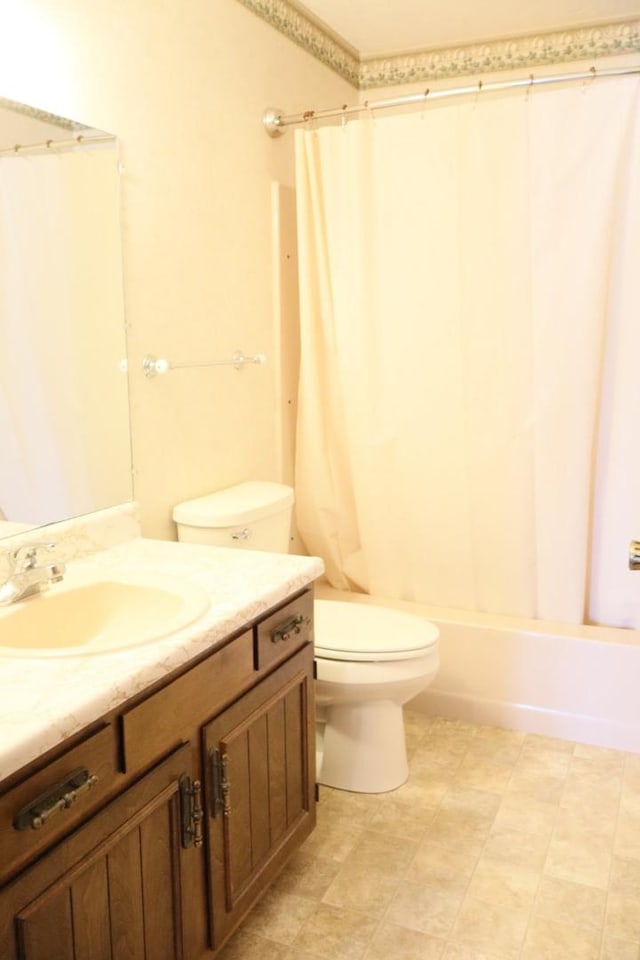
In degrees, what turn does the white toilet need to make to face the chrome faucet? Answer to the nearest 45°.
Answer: approximately 90° to its right

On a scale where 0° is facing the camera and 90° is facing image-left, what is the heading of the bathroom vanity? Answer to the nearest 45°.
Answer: approximately 315°

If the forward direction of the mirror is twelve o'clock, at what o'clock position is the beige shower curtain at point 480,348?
The beige shower curtain is roughly at 10 o'clock from the mirror.

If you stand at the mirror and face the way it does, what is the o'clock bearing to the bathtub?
The bathtub is roughly at 10 o'clock from the mirror.

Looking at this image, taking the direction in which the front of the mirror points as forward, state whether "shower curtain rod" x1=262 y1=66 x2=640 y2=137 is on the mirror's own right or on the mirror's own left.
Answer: on the mirror's own left

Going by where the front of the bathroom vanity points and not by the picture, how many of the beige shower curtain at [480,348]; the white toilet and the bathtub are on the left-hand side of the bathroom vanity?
3

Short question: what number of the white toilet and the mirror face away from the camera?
0

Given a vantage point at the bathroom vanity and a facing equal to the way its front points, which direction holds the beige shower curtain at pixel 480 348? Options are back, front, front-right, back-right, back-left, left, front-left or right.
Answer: left

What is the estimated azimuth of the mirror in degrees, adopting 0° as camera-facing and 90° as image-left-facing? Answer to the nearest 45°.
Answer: approximately 315°

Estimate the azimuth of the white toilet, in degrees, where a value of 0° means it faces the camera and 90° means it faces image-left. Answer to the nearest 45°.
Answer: approximately 315°
